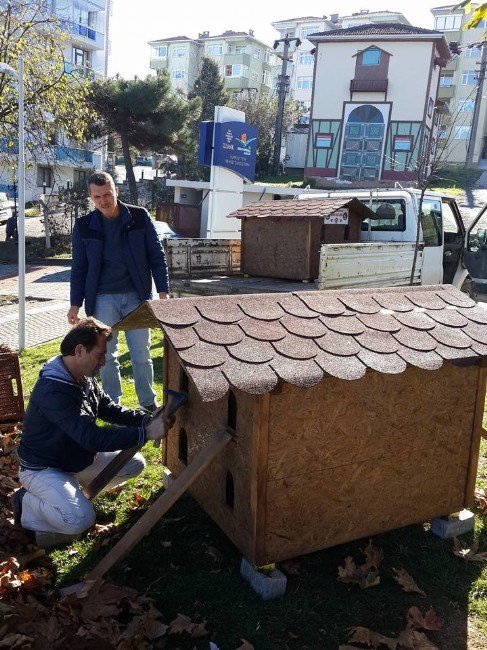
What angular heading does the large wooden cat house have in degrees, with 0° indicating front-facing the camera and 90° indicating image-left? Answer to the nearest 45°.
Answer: approximately 45°

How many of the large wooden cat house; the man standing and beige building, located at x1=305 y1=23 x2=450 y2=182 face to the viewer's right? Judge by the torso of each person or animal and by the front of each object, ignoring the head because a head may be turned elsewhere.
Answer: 0

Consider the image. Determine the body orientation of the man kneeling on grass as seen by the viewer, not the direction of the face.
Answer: to the viewer's right

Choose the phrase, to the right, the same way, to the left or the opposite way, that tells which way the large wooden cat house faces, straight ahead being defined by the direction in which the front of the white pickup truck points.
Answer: the opposite way

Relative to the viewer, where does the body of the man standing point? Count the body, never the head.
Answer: toward the camera

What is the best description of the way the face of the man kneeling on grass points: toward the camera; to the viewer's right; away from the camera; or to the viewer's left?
to the viewer's right

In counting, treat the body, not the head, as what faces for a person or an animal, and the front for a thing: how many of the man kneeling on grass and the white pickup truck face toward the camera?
0

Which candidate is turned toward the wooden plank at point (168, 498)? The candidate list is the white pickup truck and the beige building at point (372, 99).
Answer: the beige building

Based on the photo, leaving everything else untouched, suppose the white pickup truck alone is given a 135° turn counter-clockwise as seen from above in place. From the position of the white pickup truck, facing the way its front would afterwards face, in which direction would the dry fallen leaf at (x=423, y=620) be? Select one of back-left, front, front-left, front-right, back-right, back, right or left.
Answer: left

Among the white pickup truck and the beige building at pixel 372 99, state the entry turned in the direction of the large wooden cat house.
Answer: the beige building

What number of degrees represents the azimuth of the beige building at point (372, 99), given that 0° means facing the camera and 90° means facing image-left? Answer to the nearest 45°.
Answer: approximately 0°

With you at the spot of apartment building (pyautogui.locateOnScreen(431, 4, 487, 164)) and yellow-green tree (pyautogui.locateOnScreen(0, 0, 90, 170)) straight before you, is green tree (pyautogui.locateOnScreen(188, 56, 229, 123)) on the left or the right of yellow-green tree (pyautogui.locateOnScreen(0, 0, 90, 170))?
right

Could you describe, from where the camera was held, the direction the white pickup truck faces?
facing away from the viewer and to the right of the viewer

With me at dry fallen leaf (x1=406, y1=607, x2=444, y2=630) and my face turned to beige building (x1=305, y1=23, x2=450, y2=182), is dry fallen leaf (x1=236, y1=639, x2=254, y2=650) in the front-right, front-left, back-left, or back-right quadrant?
back-left

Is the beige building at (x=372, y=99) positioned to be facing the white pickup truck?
yes
